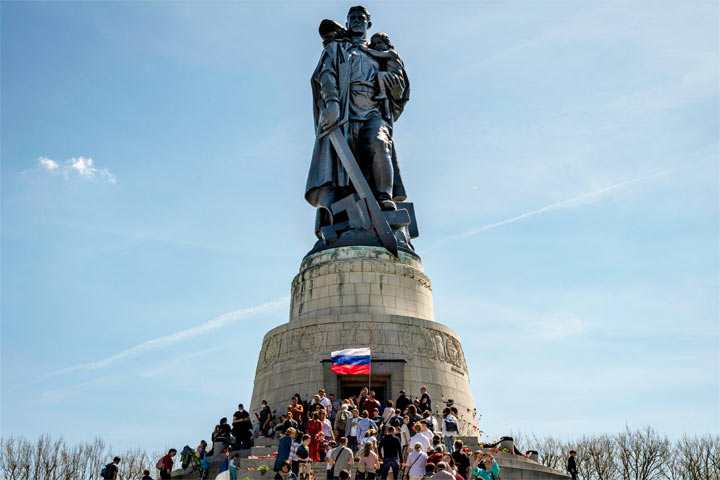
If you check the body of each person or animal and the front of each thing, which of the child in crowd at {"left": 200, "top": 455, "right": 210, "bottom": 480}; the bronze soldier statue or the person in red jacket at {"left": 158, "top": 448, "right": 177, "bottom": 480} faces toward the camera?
the bronze soldier statue

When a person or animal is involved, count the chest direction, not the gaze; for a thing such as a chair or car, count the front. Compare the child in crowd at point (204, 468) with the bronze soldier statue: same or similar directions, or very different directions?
very different directions

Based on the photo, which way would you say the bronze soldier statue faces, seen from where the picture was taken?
facing the viewer

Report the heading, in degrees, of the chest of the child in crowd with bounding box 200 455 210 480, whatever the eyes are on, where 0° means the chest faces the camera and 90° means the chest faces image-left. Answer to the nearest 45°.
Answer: approximately 180°

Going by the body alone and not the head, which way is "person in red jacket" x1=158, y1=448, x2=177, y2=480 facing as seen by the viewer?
to the viewer's right

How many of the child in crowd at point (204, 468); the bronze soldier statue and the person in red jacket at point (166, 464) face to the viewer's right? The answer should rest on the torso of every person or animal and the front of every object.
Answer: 1

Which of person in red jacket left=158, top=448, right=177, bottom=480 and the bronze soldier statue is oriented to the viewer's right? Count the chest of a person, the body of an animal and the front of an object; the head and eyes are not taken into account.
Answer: the person in red jacket

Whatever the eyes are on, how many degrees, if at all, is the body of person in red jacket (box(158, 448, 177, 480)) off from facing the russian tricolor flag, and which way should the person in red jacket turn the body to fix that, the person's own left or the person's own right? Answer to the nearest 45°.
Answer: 0° — they already face it
